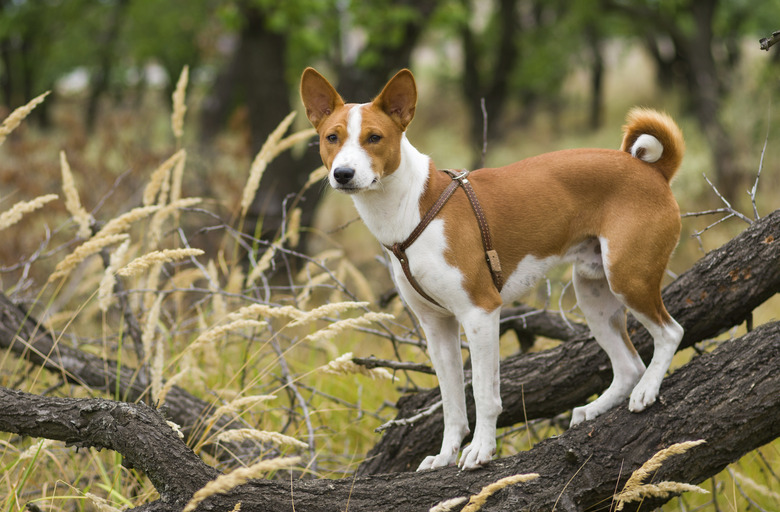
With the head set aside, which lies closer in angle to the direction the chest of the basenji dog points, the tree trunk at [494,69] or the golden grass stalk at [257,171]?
the golden grass stalk

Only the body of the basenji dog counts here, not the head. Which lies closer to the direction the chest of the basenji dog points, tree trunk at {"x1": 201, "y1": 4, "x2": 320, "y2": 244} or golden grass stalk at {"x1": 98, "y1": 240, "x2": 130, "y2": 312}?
the golden grass stalk

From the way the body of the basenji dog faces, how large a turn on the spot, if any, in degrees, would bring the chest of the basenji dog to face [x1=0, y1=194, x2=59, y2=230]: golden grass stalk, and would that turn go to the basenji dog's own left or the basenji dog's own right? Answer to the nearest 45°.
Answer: approximately 45° to the basenji dog's own right

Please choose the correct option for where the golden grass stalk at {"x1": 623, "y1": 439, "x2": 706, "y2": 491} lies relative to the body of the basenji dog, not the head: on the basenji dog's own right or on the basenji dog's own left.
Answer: on the basenji dog's own left

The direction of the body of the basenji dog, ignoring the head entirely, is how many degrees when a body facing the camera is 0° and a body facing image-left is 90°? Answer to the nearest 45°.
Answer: approximately 45°

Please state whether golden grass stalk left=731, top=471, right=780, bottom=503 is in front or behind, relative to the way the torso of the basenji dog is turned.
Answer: behind
